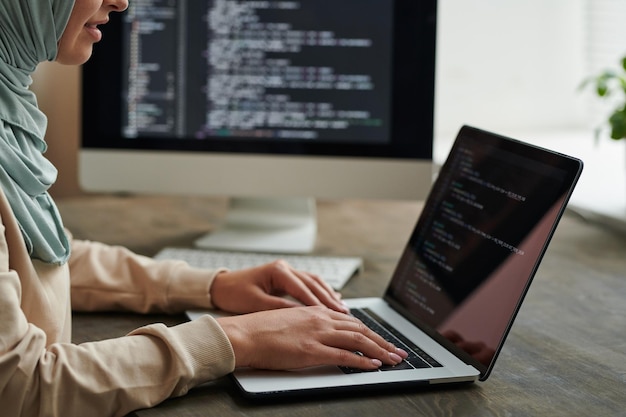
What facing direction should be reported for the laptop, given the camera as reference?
facing the viewer and to the left of the viewer

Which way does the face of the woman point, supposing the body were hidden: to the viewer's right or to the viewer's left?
to the viewer's right

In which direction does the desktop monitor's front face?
toward the camera

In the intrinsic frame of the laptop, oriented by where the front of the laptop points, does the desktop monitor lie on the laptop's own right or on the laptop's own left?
on the laptop's own right

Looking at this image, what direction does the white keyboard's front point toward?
toward the camera

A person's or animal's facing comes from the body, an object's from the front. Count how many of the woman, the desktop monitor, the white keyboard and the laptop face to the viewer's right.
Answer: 1

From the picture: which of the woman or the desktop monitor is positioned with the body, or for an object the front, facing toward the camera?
the desktop monitor

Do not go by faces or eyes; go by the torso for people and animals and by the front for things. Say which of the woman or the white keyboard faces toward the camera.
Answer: the white keyboard

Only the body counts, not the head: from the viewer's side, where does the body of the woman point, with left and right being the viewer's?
facing to the right of the viewer

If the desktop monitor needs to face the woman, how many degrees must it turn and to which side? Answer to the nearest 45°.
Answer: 0° — it already faces them
